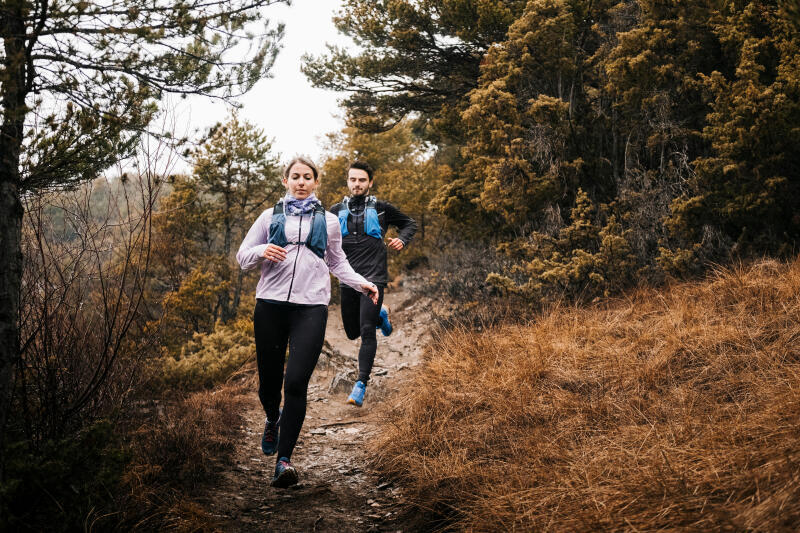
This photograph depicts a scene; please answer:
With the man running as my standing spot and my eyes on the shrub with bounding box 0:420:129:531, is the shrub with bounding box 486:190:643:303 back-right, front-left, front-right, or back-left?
back-left

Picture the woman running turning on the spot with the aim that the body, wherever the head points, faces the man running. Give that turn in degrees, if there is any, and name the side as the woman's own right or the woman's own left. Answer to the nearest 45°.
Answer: approximately 180°

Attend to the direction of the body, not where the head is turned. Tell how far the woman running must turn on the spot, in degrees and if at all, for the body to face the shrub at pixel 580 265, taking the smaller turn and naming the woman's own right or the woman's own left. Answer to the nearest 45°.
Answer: approximately 135° to the woman's own left

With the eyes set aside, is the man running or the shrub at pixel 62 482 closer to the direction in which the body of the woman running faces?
the shrub

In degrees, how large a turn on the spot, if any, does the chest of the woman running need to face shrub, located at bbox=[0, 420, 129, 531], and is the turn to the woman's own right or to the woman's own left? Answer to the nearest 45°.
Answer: approximately 45° to the woman's own right

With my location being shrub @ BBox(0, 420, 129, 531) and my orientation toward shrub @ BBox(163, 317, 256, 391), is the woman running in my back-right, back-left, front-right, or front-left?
front-right

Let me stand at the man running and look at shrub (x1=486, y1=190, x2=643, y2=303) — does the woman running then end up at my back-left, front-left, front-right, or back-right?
back-right

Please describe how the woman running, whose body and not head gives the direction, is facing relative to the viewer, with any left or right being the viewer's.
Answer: facing the viewer

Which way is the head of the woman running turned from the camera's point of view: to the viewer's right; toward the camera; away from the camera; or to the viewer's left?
toward the camera

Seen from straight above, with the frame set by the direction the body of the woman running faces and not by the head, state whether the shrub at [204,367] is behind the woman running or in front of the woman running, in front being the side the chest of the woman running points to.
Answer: behind
